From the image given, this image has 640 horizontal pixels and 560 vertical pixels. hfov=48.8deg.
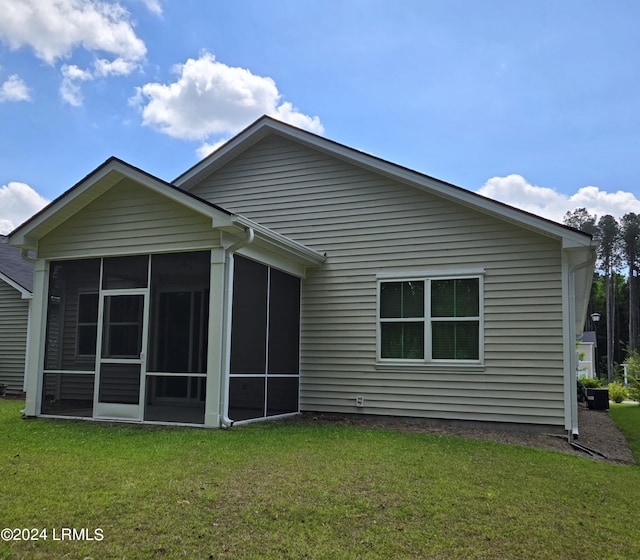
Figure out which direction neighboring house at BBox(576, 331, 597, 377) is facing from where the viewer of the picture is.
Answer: facing the viewer

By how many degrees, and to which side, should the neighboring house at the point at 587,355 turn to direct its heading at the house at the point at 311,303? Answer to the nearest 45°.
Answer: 0° — it already faces it

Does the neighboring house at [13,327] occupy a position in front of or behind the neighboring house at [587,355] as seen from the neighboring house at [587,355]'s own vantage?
in front

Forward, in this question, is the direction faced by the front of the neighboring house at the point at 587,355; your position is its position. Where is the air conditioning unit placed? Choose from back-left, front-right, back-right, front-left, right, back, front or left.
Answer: front

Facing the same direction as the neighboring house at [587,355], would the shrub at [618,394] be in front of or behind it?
in front
